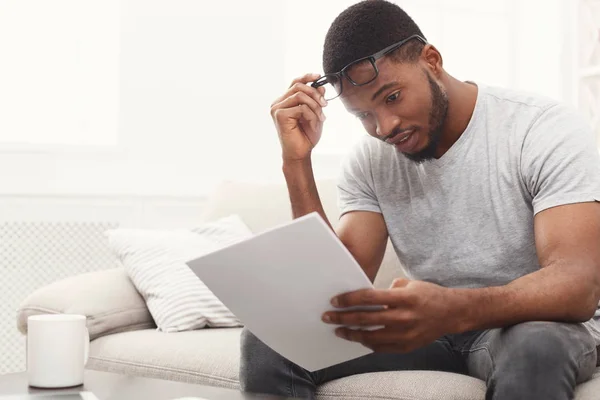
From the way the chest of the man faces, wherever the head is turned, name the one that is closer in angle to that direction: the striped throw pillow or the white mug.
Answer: the white mug

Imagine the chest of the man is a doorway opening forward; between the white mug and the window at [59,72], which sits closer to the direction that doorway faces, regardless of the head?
the white mug

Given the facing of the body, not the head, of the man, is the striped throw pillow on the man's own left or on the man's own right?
on the man's own right

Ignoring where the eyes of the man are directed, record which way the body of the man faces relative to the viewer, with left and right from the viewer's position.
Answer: facing the viewer and to the left of the viewer

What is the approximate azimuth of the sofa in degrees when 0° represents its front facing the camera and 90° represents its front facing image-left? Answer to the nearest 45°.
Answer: approximately 45°

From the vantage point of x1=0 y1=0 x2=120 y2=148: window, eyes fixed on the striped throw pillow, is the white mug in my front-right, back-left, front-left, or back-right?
front-right

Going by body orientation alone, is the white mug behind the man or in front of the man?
in front

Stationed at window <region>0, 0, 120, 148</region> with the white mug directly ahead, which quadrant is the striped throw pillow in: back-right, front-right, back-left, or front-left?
front-left

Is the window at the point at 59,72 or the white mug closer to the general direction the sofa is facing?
the white mug

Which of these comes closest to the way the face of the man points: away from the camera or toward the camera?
toward the camera

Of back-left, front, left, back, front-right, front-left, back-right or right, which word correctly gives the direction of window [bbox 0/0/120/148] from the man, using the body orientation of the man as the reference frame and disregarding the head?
right
